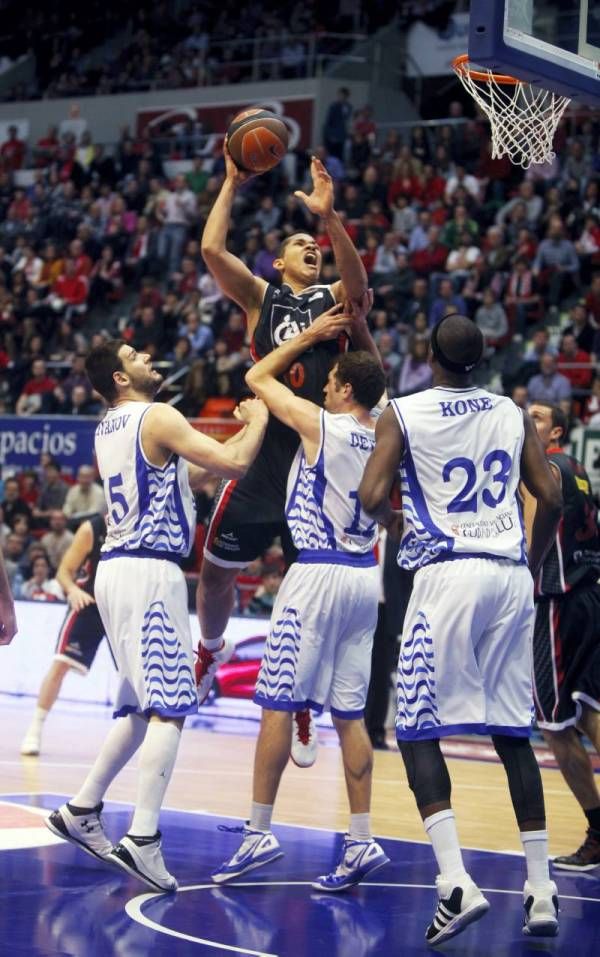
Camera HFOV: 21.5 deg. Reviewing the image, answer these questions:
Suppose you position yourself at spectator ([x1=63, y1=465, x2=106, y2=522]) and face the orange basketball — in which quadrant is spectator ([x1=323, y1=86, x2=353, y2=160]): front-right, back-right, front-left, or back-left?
back-left

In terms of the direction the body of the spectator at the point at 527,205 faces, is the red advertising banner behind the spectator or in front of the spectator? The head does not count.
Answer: behind

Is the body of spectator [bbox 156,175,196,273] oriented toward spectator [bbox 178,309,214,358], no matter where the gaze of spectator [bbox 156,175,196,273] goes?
yes

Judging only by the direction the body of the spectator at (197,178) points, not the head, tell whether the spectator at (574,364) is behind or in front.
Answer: in front

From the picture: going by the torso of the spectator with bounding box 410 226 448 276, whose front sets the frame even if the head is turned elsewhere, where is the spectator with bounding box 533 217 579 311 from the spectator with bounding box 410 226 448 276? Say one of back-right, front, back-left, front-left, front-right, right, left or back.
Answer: front-left

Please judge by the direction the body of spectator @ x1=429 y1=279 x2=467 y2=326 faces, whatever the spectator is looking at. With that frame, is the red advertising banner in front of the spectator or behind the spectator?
behind

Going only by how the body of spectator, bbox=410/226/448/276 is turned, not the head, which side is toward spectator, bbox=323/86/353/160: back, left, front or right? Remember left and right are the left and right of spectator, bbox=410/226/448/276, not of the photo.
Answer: back

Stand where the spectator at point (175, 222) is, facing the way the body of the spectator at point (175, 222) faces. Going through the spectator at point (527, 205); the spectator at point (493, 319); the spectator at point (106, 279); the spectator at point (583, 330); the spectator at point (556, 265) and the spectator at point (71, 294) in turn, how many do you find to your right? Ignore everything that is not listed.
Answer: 2

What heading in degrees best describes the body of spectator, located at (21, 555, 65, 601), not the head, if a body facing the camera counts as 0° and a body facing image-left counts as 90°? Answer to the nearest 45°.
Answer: approximately 0°
